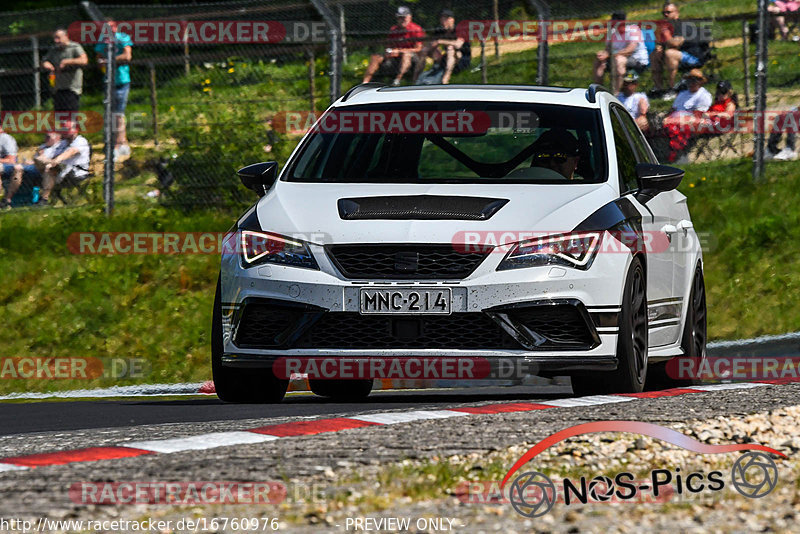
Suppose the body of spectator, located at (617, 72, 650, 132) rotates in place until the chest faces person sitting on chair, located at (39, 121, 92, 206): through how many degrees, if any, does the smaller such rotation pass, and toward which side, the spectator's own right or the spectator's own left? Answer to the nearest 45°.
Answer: approximately 45° to the spectator's own right

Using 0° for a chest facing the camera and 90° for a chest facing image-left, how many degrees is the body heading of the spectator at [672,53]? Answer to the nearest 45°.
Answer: approximately 45°

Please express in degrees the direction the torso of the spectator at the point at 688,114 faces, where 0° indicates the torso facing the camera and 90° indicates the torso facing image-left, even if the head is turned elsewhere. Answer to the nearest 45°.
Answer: approximately 45°

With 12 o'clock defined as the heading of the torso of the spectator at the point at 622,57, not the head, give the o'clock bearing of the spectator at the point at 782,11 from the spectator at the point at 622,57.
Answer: the spectator at the point at 782,11 is roughly at 7 o'clock from the spectator at the point at 622,57.

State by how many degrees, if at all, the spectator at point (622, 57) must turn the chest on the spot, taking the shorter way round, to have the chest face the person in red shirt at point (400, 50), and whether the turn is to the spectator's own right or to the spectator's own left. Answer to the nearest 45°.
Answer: approximately 45° to the spectator's own right

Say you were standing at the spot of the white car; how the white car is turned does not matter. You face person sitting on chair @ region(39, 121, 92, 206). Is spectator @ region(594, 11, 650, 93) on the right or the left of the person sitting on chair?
right

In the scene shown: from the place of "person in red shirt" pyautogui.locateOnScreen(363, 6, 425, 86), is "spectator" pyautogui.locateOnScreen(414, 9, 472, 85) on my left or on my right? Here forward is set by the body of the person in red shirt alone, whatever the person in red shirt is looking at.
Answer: on my left

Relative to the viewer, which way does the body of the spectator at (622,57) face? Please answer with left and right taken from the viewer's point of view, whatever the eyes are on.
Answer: facing the viewer and to the left of the viewer
